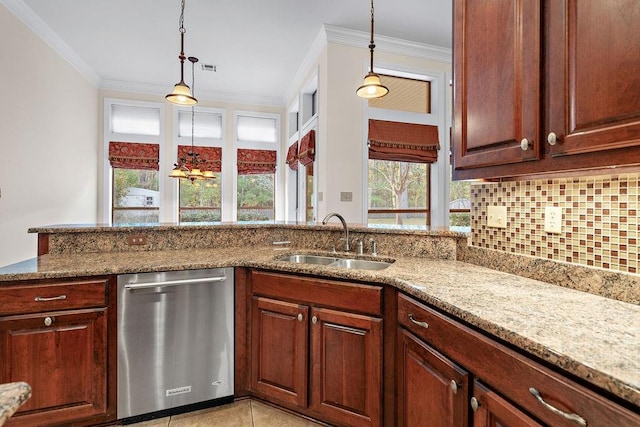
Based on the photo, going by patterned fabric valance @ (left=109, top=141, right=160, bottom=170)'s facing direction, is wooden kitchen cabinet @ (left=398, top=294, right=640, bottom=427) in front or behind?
in front

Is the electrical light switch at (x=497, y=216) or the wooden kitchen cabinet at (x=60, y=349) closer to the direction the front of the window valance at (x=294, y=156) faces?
the wooden kitchen cabinet

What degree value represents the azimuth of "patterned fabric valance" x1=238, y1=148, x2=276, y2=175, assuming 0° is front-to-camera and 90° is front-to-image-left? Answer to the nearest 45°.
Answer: approximately 0°

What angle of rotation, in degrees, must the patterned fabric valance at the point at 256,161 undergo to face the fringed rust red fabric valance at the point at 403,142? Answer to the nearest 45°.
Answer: approximately 45° to its left

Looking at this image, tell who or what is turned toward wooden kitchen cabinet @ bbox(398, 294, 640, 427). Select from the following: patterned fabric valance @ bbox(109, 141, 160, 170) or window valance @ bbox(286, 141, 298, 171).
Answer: the patterned fabric valance

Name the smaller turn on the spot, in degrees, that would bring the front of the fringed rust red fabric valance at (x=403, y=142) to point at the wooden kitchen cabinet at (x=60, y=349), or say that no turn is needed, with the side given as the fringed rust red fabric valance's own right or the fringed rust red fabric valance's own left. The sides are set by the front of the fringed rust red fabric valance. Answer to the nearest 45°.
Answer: approximately 45° to the fringed rust red fabric valance's own right

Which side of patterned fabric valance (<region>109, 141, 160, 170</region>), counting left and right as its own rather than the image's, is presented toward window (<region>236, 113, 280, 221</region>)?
left

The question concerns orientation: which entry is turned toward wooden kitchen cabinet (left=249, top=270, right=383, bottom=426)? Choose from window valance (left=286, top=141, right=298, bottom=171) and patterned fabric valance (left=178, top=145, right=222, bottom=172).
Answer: the patterned fabric valance

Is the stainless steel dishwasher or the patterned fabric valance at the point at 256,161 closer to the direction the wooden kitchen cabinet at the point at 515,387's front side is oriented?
the stainless steel dishwasher

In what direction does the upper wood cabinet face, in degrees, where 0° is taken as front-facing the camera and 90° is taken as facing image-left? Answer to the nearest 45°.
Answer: approximately 45°

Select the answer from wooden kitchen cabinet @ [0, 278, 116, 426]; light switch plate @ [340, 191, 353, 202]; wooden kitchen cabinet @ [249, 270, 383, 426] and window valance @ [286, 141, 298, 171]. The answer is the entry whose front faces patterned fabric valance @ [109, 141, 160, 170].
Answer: the window valance
